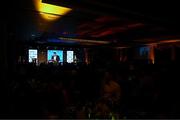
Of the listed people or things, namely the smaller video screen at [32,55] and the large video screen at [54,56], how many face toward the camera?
2

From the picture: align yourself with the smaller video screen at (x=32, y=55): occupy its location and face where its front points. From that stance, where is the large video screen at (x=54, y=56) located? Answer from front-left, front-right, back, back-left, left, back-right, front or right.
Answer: left

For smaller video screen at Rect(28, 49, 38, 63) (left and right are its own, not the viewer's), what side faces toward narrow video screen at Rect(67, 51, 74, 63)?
left

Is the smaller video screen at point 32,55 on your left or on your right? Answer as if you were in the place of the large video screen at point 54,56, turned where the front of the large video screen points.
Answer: on your right

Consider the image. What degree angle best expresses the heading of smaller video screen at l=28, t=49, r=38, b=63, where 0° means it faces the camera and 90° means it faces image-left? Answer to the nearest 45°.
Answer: approximately 0°
